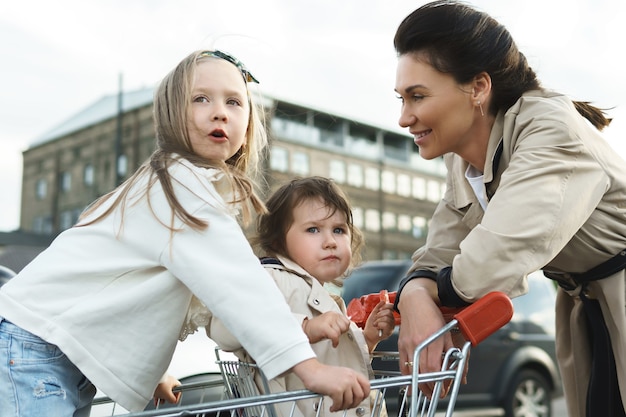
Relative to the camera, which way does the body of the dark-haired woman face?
to the viewer's left

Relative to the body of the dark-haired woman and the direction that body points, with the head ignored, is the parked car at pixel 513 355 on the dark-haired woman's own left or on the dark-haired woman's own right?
on the dark-haired woman's own right

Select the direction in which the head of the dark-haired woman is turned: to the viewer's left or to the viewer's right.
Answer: to the viewer's left

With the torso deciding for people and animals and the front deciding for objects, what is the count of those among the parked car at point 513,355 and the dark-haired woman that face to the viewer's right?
0

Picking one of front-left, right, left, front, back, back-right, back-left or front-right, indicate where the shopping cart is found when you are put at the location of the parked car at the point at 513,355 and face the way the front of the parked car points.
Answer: front-left
